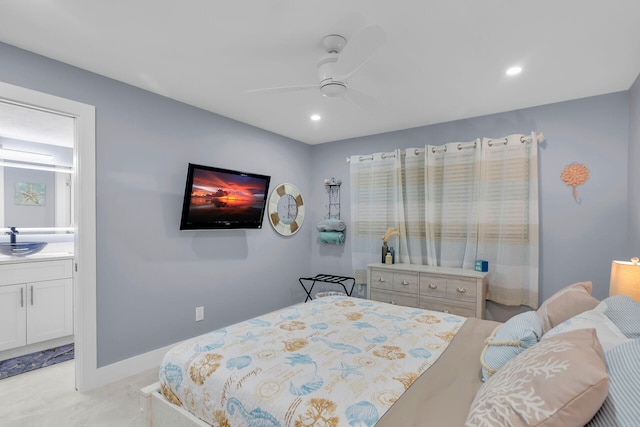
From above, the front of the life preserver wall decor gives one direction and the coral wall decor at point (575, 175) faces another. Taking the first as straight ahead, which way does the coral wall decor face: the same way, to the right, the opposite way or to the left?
to the right

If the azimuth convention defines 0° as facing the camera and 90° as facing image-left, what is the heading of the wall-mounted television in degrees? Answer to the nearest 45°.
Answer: approximately 315°

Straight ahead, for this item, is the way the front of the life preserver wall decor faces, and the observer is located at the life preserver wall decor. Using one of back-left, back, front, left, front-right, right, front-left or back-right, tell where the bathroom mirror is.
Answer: back-right

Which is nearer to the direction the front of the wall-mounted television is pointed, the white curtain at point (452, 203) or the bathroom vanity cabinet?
the white curtain

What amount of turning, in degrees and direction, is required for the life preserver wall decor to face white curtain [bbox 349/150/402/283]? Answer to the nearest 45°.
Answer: approximately 45° to its left

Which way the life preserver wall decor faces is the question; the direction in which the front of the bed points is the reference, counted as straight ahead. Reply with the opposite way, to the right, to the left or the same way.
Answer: the opposite way

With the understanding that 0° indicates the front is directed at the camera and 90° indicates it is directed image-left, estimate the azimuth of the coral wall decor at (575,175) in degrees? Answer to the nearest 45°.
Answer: approximately 0°

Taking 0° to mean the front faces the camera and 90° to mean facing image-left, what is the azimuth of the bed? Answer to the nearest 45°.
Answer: approximately 135°

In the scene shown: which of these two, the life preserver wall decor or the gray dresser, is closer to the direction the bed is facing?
the life preserver wall decor

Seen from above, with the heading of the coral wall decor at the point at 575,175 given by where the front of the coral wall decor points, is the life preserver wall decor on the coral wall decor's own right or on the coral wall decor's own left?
on the coral wall decor's own right

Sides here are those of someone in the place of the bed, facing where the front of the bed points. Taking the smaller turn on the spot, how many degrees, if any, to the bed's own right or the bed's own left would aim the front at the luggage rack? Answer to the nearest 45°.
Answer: approximately 45° to the bed's own right
